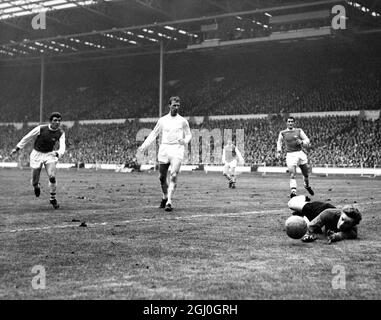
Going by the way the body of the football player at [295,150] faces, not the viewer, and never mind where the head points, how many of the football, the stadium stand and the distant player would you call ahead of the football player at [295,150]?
1

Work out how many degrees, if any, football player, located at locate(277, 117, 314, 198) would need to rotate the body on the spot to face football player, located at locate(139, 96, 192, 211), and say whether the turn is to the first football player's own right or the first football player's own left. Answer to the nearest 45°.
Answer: approximately 45° to the first football player's own right

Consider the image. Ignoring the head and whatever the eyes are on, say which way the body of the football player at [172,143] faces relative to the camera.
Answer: toward the camera

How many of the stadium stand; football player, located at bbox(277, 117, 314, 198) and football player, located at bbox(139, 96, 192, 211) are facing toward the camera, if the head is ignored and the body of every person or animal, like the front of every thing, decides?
3

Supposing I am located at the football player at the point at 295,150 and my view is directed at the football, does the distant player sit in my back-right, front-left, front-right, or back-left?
back-right

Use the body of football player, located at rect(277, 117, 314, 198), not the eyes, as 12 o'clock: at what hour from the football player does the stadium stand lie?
The stadium stand is roughly at 6 o'clock from the football player.

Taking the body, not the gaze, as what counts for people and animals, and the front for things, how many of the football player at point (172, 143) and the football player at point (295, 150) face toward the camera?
2

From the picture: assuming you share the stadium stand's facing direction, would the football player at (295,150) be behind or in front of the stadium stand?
in front

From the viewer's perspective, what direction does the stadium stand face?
toward the camera

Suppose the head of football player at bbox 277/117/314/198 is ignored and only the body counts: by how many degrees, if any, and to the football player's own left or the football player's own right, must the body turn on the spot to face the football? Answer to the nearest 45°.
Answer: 0° — they already face it

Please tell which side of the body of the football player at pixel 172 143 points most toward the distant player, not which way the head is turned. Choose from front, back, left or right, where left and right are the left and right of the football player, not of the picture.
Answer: back

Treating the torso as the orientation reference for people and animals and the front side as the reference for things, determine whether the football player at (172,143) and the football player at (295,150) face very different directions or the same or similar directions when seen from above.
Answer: same or similar directions

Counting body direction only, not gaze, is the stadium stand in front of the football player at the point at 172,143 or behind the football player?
behind

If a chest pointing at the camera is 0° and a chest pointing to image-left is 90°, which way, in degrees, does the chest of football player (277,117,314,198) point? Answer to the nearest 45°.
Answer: approximately 0°
